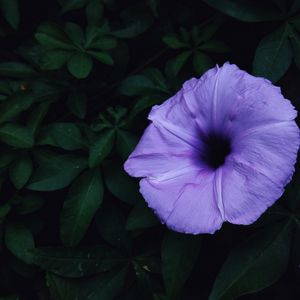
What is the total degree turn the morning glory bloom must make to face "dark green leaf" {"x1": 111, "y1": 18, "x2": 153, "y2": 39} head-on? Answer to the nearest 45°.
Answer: approximately 135° to its right

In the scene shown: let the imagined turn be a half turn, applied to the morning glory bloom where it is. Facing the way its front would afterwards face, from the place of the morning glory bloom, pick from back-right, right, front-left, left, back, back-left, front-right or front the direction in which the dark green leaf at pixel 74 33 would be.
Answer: front-left

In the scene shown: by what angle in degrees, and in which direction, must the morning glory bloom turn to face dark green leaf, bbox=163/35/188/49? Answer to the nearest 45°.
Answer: approximately 180°

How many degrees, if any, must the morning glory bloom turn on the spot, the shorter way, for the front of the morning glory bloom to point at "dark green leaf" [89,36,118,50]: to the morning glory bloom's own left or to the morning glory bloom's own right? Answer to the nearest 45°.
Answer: approximately 135° to the morning glory bloom's own right

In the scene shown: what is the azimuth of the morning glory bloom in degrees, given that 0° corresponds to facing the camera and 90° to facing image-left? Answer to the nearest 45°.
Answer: approximately 0°

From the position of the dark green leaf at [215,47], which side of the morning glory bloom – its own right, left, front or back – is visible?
back

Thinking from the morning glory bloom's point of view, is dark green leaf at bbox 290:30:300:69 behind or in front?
behind

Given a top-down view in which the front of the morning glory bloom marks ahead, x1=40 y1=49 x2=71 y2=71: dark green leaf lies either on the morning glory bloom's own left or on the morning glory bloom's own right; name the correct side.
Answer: on the morning glory bloom's own right

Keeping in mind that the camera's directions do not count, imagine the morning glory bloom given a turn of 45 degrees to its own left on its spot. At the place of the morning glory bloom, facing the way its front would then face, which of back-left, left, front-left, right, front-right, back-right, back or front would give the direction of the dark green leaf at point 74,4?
back
